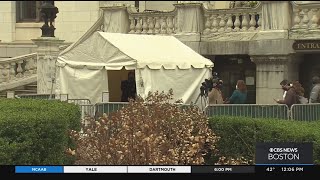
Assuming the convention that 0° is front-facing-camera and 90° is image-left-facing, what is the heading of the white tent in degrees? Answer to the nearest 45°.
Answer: approximately 45°

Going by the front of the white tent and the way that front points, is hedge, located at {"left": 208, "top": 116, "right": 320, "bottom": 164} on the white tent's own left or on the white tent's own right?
on the white tent's own left

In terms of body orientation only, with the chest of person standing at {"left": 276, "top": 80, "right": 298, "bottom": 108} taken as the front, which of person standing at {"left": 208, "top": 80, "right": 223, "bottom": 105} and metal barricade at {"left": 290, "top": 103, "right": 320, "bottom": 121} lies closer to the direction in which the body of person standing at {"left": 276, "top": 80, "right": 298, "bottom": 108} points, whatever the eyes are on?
the person standing

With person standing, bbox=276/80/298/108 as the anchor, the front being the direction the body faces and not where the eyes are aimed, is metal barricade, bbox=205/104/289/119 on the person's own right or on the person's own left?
on the person's own left

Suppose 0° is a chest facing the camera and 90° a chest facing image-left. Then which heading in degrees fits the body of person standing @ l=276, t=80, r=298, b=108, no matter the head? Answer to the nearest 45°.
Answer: approximately 90°

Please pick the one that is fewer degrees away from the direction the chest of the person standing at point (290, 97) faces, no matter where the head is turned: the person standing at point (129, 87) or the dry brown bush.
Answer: the person standing

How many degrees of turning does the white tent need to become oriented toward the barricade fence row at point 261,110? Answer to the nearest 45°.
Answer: approximately 90° to its left

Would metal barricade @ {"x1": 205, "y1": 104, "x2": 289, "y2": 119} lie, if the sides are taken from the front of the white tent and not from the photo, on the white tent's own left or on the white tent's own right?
on the white tent's own left
